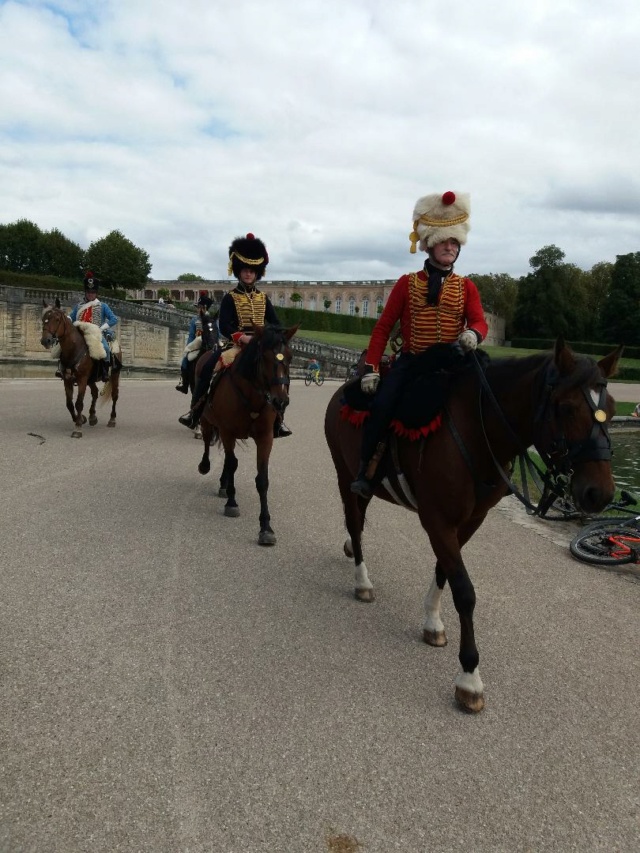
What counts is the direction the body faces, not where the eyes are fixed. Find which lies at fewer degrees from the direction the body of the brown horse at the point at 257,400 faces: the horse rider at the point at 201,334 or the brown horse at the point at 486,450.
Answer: the brown horse

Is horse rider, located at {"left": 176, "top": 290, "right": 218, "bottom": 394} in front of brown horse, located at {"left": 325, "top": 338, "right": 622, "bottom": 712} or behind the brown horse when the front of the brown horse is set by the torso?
behind

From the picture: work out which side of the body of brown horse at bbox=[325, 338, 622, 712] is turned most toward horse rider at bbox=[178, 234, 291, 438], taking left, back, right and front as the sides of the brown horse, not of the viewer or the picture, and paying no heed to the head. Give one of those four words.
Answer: back

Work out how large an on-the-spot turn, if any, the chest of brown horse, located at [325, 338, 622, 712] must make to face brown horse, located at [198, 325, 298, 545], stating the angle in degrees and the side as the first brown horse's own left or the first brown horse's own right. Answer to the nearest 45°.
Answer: approximately 180°

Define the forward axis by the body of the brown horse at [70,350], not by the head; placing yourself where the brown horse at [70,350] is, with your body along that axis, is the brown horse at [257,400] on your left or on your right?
on your left

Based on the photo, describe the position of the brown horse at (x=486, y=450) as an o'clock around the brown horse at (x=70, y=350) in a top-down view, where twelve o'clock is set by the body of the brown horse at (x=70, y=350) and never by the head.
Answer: the brown horse at (x=486, y=450) is roughly at 10 o'clock from the brown horse at (x=70, y=350).

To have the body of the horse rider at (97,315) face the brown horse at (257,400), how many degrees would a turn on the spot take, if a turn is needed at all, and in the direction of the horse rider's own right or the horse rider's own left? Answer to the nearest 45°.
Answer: approximately 45° to the horse rider's own left

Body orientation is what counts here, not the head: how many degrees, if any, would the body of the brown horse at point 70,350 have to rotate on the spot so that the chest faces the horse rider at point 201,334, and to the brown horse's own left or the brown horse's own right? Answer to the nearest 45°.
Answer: approximately 90° to the brown horse's own left

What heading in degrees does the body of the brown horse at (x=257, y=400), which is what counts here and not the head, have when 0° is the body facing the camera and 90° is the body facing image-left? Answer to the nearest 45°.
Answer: approximately 315°

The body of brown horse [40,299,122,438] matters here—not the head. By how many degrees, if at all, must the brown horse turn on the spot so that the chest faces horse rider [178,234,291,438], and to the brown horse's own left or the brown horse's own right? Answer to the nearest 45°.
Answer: approximately 45° to the brown horse's own left

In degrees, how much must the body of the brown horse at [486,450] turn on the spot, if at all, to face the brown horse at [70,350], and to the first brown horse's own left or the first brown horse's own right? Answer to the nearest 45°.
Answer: approximately 180°
